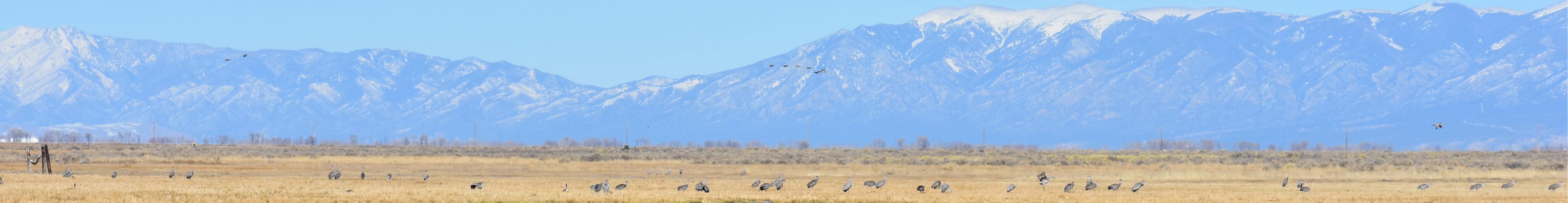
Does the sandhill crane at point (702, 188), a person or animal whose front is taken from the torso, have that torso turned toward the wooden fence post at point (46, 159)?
no

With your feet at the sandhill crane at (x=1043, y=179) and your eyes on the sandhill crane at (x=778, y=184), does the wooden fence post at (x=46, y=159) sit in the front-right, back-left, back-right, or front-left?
front-right

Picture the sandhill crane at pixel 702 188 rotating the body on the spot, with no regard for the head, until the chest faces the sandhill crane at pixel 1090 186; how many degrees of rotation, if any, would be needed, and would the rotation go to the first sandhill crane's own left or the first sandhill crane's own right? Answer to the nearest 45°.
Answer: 0° — it already faces it

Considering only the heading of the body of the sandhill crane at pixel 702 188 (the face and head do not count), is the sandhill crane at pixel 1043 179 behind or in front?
in front
